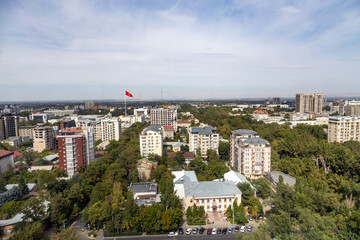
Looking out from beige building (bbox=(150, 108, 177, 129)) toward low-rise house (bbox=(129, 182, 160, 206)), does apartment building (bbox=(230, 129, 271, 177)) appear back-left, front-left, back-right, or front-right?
front-left

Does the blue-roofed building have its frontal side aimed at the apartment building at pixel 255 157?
no

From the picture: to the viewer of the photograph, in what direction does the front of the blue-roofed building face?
facing the viewer

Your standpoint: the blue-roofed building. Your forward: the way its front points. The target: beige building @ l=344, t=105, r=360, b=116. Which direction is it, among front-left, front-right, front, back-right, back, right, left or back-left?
back-left

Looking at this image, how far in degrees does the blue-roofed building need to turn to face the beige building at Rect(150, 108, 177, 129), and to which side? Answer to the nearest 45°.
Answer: approximately 180°

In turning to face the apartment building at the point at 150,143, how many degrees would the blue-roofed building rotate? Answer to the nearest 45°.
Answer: approximately 135° to its right

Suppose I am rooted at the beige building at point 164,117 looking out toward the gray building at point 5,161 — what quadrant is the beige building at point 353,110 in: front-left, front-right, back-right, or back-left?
back-left

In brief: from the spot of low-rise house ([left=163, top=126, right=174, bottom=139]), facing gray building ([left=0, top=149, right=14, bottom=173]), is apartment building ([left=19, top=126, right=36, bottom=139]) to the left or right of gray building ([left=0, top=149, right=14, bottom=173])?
right

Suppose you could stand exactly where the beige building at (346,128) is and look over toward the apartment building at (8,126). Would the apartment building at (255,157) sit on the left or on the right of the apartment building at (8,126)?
left

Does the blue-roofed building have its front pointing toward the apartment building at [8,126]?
no

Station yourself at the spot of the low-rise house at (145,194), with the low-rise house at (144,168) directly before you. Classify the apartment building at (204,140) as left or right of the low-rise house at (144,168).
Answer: right

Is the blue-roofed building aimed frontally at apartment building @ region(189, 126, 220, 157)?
no

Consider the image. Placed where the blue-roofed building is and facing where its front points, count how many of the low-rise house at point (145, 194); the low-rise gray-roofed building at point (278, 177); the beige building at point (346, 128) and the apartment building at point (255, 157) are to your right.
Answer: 1

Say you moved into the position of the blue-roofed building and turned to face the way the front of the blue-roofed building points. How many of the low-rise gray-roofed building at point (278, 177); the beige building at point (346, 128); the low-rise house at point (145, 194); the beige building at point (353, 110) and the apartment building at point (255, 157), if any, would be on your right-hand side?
1

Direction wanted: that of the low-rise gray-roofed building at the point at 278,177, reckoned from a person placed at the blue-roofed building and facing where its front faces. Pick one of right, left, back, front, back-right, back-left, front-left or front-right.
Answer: back-left

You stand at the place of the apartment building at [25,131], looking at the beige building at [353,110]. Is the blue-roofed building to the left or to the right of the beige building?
right
